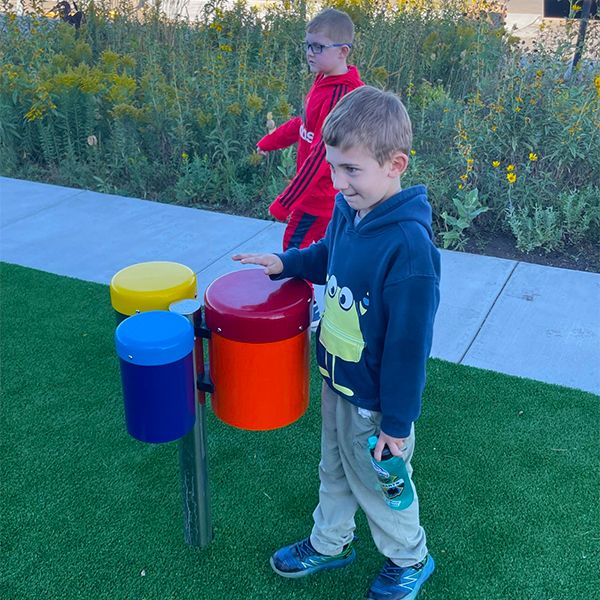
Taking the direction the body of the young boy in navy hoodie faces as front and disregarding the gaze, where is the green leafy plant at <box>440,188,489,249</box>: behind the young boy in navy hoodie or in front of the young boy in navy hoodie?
behind

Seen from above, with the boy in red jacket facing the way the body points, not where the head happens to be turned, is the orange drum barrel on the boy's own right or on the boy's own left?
on the boy's own left

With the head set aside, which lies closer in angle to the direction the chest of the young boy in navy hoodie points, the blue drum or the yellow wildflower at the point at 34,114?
the blue drum

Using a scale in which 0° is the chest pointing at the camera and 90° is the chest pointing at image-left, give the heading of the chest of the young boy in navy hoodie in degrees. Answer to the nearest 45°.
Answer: approximately 45°

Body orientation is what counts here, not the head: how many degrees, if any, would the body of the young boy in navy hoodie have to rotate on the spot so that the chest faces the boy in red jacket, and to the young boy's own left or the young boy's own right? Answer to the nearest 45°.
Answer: approximately 135° to the young boy's own right

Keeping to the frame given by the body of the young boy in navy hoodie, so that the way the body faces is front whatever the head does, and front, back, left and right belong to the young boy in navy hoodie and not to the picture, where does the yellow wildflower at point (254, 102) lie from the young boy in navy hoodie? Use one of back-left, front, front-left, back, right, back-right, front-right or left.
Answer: back-right

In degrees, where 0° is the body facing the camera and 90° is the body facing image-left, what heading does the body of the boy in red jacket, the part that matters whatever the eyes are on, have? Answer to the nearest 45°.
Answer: approximately 90°

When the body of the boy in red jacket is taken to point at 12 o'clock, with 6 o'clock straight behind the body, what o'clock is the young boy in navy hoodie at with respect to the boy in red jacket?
The young boy in navy hoodie is roughly at 9 o'clock from the boy in red jacket.

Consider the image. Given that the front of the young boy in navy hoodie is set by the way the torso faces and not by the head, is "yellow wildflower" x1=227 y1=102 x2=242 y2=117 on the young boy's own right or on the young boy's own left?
on the young boy's own right
